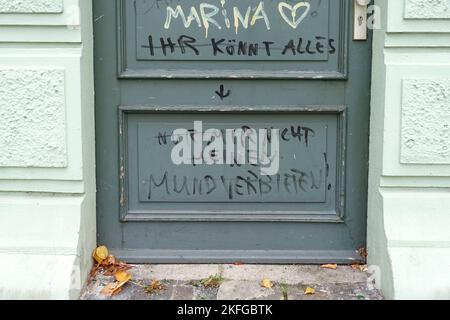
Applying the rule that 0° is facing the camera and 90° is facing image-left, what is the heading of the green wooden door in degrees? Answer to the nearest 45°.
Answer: approximately 0°

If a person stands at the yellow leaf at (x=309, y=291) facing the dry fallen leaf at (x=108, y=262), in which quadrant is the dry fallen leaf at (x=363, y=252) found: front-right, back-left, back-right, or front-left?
back-right

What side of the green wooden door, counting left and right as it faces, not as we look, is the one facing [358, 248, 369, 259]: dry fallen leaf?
left

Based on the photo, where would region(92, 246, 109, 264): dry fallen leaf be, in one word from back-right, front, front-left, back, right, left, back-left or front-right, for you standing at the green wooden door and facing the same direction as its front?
right
